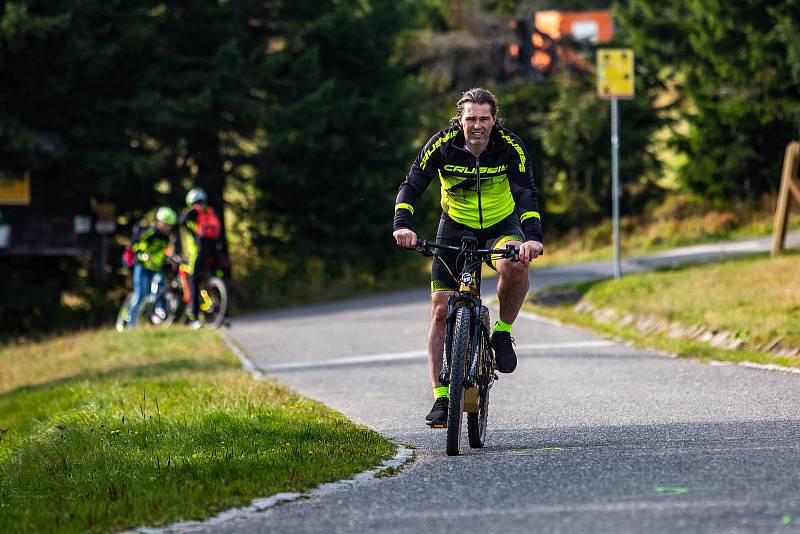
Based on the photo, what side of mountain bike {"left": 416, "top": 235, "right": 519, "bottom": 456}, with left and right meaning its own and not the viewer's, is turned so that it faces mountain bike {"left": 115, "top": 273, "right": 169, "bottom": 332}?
back

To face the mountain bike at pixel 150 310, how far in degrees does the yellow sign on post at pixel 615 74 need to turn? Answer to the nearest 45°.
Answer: approximately 90° to its right

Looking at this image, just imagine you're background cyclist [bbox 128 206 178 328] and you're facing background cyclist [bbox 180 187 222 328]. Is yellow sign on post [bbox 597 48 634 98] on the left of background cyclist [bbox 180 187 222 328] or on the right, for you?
left

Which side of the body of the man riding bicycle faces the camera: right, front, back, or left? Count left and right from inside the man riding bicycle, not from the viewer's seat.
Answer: front

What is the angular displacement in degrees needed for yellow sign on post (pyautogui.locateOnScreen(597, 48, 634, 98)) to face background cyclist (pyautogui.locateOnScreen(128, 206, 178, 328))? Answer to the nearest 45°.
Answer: approximately 90° to its right

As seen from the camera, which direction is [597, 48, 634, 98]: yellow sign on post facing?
toward the camera

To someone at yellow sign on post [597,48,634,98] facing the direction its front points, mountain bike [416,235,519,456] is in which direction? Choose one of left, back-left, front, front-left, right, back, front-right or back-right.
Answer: front

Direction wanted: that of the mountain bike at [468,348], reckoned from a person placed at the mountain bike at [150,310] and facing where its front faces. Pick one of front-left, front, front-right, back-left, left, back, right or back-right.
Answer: right

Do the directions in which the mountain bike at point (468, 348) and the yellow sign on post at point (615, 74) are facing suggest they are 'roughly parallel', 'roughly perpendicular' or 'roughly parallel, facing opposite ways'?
roughly parallel

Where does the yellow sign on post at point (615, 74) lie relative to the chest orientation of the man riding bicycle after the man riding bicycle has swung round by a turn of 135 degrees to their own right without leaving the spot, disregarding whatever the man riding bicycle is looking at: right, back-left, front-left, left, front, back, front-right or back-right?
front-right

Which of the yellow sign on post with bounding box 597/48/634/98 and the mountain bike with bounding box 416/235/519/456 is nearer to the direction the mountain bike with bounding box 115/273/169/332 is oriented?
the yellow sign on post
